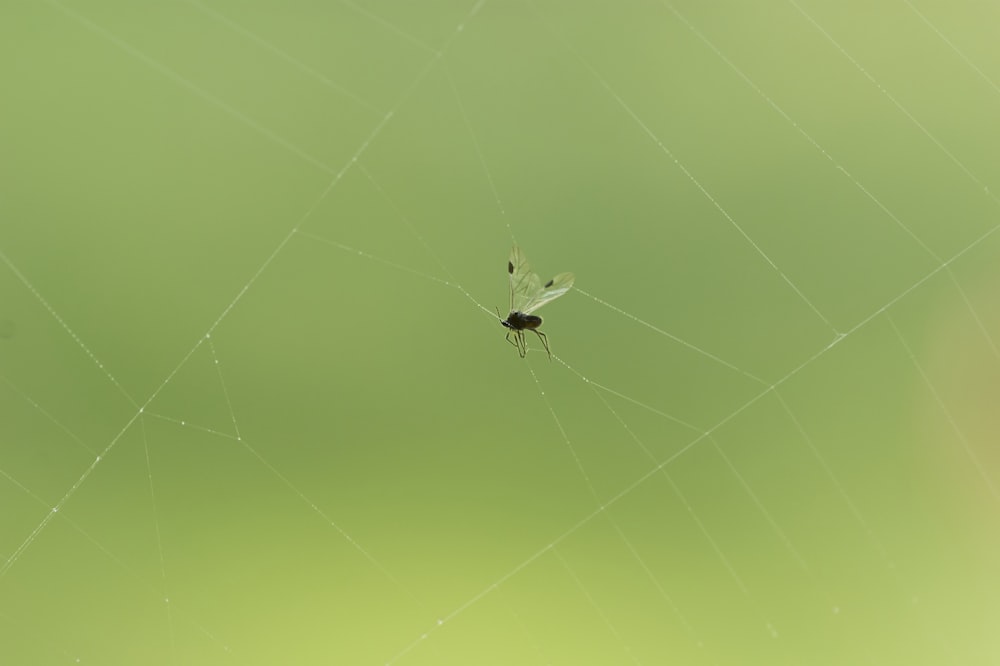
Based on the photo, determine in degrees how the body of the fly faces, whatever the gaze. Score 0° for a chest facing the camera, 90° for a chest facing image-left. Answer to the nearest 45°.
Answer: approximately 90°
